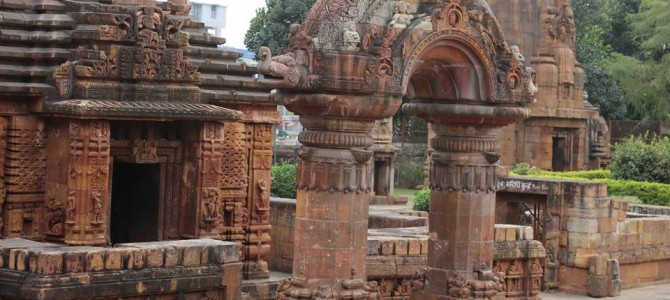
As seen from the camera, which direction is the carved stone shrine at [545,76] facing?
toward the camera

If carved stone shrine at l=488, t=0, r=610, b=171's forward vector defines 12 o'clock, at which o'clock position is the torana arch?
The torana arch is roughly at 12 o'clock from the carved stone shrine.

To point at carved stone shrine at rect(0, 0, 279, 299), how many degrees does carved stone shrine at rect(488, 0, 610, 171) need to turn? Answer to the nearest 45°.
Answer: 0° — it already faces it

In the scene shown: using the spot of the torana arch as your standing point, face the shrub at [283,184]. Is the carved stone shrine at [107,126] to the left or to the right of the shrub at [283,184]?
left

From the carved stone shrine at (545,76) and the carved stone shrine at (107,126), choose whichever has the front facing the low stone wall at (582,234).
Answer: the carved stone shrine at (545,76)

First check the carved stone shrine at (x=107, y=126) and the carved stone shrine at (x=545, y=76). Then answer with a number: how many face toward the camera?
2

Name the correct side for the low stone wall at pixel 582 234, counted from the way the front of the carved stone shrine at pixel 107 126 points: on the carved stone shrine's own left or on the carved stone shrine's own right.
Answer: on the carved stone shrine's own left

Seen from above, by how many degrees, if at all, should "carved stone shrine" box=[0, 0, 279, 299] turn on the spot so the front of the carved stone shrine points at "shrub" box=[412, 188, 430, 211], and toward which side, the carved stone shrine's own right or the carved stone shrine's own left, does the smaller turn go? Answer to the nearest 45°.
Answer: approximately 135° to the carved stone shrine's own left

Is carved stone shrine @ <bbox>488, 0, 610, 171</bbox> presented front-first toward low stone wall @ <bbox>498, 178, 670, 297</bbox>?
yes

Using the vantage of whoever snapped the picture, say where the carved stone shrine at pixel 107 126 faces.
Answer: facing the viewer
